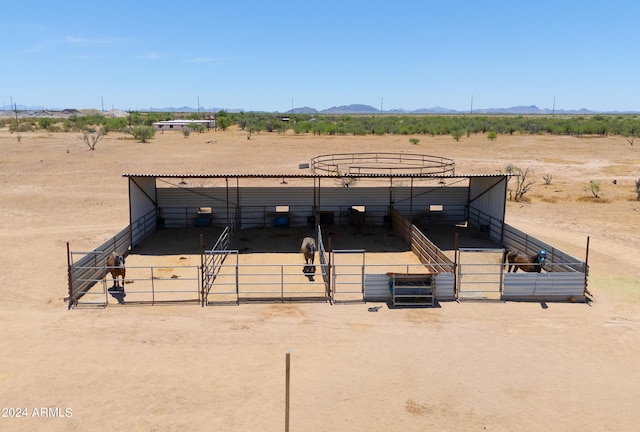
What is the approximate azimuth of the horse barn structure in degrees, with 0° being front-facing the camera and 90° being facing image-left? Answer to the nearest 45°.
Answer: approximately 0°

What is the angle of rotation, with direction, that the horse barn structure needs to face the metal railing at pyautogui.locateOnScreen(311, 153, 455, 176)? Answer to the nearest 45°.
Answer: approximately 180°
